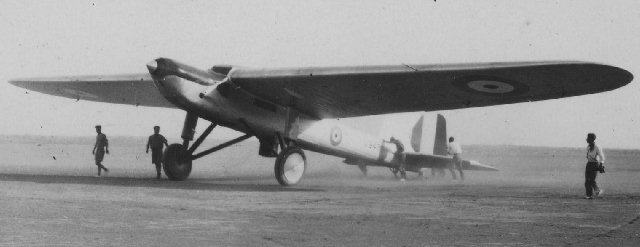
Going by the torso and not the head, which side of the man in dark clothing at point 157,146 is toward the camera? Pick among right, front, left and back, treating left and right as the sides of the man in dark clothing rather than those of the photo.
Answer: front

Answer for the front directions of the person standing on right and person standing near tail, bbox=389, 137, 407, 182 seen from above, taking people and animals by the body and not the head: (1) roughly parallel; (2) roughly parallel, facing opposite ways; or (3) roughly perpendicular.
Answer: roughly parallel

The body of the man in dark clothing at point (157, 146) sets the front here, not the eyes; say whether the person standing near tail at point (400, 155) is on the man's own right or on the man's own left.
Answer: on the man's own left

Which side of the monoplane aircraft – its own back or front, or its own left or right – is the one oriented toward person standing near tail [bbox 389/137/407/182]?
back

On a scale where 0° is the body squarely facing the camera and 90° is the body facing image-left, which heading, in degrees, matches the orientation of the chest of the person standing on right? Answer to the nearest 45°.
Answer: approximately 90°

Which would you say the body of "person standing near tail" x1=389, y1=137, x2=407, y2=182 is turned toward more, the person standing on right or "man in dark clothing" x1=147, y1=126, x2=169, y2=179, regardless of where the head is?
the man in dark clothing

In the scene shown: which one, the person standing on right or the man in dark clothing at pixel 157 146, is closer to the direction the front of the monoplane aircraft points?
the man in dark clothing

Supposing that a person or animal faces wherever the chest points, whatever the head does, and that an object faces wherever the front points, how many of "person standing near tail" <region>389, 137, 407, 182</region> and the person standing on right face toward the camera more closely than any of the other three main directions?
0

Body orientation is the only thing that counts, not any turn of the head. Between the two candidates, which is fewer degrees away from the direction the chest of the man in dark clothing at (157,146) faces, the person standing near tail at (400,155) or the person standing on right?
the person standing on right

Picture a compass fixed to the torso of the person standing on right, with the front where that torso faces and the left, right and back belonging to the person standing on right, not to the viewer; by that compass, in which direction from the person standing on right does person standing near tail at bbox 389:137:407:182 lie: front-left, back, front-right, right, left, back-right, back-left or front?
front-right

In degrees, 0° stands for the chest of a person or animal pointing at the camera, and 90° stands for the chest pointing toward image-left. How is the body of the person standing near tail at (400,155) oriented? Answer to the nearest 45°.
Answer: approximately 90°

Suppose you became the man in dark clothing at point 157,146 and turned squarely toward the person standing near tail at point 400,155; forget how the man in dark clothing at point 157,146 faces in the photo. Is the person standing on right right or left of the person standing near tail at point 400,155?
right
